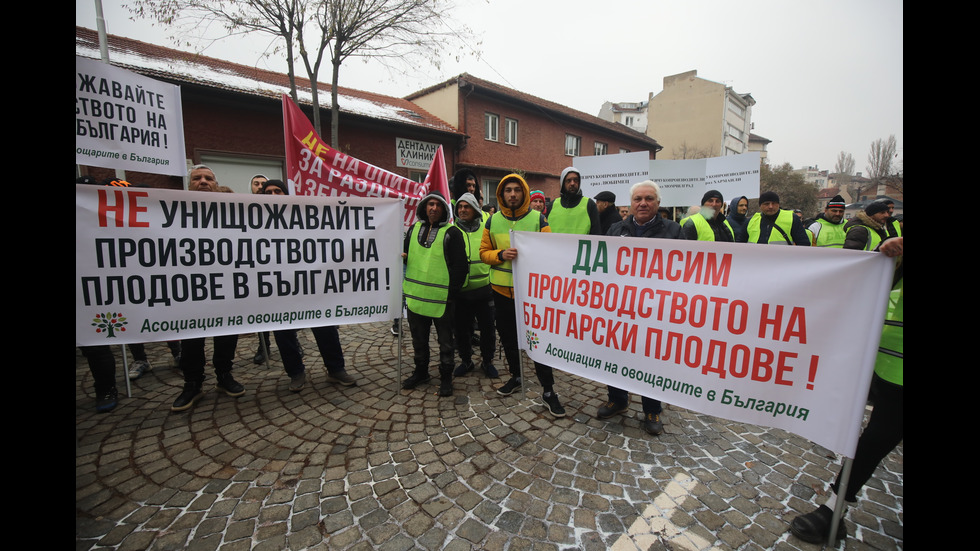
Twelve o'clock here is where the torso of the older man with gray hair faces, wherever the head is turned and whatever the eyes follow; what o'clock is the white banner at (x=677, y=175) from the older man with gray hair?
The white banner is roughly at 6 o'clock from the older man with gray hair.

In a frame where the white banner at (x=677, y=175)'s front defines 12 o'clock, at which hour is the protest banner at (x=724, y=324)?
The protest banner is roughly at 12 o'clock from the white banner.

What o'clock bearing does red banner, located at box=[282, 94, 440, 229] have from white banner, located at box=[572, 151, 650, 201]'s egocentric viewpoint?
The red banner is roughly at 1 o'clock from the white banner.

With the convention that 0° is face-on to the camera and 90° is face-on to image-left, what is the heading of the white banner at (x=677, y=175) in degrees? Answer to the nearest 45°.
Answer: approximately 0°

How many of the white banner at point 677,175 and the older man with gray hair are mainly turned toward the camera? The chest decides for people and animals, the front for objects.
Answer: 2

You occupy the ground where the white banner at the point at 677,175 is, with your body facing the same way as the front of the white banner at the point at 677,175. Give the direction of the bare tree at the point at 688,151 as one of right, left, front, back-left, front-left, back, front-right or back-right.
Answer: back

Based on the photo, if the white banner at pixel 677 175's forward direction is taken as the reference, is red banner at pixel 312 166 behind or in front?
in front

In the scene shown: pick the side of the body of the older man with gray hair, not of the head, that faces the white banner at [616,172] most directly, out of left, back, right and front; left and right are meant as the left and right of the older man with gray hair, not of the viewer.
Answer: back

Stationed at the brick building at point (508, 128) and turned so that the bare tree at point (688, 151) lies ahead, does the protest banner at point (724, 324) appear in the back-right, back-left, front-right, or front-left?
back-right

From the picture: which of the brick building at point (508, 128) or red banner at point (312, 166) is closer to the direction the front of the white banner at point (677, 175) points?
the red banner
